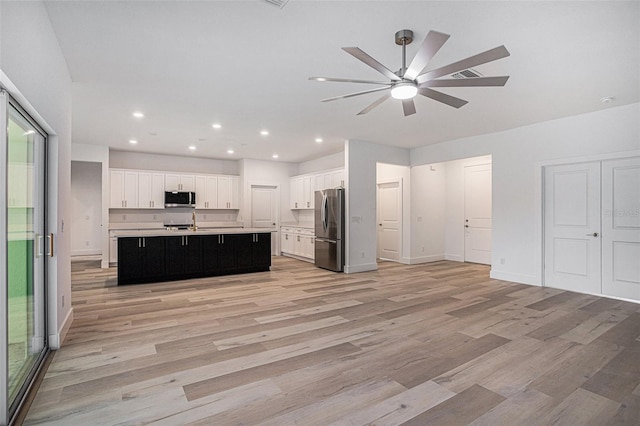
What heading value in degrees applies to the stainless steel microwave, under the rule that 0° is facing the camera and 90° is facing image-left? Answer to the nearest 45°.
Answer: approximately 0°

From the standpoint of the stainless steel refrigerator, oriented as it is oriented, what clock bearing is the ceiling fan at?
The ceiling fan is roughly at 10 o'clock from the stainless steel refrigerator.

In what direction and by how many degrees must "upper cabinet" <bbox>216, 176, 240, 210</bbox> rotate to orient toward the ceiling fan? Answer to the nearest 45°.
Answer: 0° — it already faces it

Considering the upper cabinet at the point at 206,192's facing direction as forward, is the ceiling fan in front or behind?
in front

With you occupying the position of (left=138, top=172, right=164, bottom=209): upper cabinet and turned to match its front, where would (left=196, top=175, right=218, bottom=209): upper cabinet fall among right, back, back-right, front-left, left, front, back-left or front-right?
left

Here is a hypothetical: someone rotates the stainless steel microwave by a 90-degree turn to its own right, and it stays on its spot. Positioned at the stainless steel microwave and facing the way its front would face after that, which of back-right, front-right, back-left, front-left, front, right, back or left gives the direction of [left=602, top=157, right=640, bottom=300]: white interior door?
back-left

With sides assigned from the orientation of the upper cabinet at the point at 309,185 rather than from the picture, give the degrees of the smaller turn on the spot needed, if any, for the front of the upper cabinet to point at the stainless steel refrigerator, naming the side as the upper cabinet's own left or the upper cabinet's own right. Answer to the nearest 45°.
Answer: approximately 45° to the upper cabinet's own left

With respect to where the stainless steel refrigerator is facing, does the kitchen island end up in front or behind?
in front

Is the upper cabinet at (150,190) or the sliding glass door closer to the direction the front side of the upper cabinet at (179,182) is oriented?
the sliding glass door

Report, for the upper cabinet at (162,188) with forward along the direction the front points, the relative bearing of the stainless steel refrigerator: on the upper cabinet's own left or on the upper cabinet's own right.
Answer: on the upper cabinet's own left

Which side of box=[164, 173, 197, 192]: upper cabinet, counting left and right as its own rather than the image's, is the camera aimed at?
front

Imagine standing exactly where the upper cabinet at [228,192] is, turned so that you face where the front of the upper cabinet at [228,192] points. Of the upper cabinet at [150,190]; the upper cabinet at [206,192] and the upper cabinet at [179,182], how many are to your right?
3

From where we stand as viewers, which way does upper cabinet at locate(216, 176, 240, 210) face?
facing the viewer

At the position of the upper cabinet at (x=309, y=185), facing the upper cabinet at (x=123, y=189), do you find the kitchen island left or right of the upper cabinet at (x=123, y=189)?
left

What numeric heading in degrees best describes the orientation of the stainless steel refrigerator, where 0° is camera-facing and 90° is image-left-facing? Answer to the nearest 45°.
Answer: approximately 45°

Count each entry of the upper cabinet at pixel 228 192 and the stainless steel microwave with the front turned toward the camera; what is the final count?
2

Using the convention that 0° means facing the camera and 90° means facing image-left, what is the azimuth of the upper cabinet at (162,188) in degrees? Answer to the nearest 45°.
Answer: approximately 0°

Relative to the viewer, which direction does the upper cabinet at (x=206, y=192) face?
toward the camera
